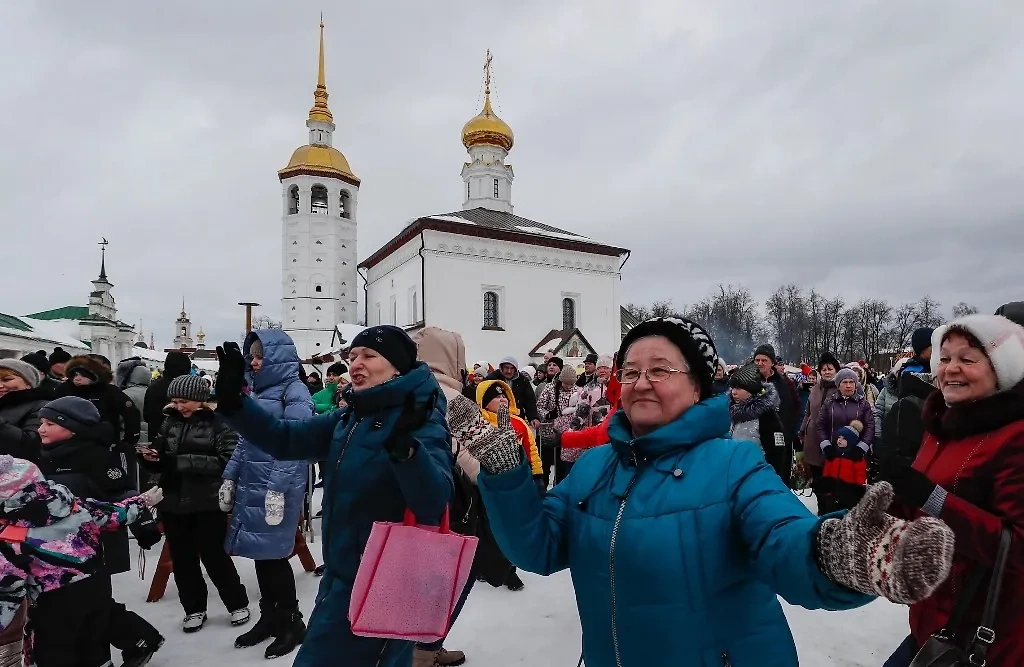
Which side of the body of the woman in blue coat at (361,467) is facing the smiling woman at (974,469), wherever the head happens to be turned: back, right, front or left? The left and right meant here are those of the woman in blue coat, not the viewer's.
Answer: left

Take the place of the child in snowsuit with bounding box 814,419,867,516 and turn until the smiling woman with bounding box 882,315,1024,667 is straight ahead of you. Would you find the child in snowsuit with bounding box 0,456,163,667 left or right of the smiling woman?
right

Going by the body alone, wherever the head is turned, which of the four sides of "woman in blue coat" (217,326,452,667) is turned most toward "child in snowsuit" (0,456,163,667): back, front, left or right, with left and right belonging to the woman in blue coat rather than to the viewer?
right

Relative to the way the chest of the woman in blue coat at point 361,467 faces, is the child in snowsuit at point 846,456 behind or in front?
behind

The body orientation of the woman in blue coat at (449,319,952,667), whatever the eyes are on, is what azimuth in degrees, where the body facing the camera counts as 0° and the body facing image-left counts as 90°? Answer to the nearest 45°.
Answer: approximately 45°

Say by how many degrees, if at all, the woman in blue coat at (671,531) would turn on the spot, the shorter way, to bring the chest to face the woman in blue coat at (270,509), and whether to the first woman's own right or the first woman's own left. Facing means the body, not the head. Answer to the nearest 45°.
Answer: approximately 90° to the first woman's own right
